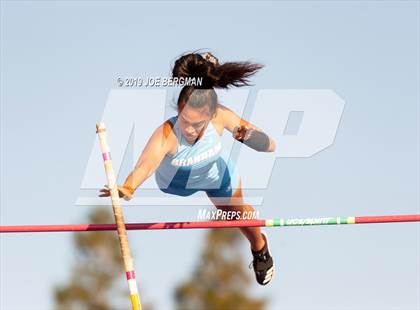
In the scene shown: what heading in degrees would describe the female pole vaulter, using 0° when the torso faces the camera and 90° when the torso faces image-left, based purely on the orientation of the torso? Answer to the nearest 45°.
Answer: approximately 0°
